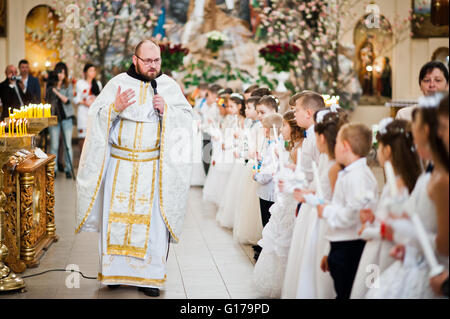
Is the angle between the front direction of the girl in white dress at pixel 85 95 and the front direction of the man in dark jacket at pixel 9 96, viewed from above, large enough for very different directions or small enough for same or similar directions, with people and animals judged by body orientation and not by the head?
same or similar directions

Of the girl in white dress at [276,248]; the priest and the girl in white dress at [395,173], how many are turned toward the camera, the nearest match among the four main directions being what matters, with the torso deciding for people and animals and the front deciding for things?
1

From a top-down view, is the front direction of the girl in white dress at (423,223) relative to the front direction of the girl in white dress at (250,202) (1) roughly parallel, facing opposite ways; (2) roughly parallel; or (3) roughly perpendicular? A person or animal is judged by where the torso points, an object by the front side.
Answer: roughly parallel

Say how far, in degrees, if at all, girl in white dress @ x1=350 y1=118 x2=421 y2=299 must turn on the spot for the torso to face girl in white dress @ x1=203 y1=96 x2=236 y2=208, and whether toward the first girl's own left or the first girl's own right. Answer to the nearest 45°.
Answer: approximately 90° to the first girl's own right

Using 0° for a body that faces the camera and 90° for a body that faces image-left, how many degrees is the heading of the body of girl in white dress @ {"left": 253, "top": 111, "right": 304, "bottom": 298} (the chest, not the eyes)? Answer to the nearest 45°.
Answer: approximately 90°

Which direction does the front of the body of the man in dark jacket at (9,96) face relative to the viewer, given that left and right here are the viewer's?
facing the viewer and to the right of the viewer

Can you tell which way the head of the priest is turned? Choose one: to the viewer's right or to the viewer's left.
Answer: to the viewer's right

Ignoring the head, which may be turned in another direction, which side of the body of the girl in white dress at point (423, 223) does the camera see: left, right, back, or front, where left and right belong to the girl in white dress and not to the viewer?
left

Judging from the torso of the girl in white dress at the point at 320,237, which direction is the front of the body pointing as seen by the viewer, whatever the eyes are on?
to the viewer's left

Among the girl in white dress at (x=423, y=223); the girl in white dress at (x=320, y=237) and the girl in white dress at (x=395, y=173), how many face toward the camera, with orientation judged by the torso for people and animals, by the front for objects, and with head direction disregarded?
0

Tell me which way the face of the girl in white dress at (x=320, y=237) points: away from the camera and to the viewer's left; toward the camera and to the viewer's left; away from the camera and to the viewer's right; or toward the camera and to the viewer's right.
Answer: away from the camera and to the viewer's left

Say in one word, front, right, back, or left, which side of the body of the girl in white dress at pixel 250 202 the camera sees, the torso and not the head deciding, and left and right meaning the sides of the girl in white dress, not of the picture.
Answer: left

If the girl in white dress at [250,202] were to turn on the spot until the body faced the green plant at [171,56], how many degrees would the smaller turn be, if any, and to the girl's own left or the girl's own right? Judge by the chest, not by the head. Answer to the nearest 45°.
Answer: approximately 90° to the girl's own right

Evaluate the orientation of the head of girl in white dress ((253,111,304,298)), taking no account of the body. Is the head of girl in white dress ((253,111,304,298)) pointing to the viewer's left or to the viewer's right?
to the viewer's left

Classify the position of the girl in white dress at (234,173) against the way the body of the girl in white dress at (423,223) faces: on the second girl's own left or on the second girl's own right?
on the second girl's own right

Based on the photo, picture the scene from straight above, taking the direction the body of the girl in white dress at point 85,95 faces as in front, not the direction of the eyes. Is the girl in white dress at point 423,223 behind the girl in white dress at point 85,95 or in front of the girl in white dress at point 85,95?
in front

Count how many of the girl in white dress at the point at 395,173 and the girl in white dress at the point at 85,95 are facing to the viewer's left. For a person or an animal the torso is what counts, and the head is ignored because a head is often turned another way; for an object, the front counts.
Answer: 1
